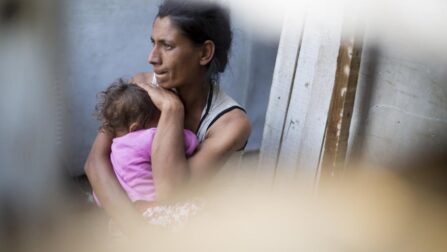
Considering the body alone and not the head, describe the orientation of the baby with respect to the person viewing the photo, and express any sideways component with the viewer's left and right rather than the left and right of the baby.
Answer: facing away from the viewer and to the right of the viewer

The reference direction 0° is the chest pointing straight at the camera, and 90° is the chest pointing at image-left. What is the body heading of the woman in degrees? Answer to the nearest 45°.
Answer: approximately 45°

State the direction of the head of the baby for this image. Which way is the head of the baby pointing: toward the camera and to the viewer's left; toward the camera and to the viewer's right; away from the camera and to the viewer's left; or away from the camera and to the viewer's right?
away from the camera and to the viewer's right
